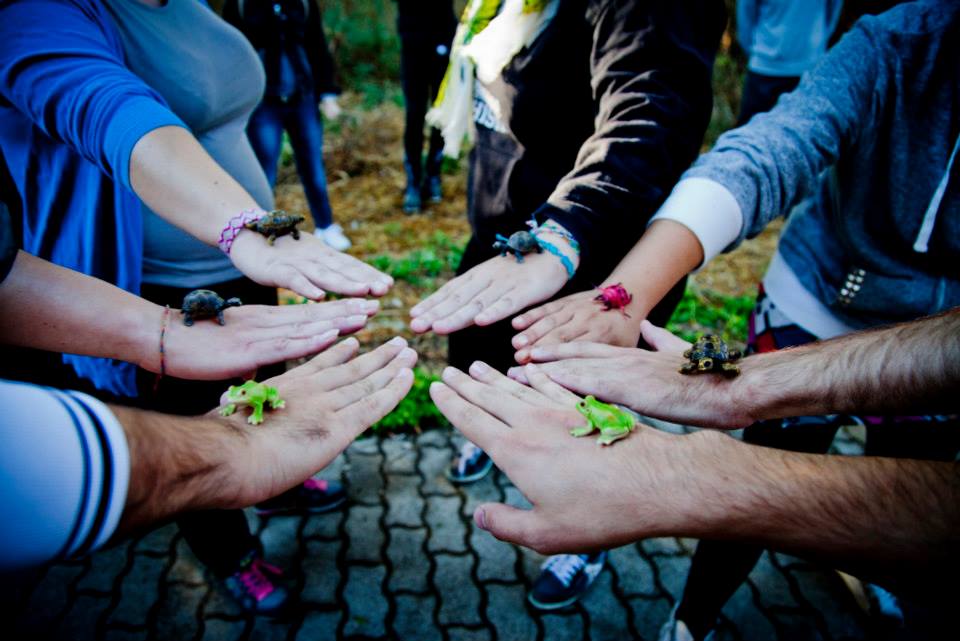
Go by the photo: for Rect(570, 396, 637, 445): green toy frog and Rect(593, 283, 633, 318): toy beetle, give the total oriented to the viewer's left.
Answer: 2

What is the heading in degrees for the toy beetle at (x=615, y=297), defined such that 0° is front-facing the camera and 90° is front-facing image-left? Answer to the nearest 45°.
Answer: approximately 90°

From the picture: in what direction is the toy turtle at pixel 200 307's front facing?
to the viewer's right

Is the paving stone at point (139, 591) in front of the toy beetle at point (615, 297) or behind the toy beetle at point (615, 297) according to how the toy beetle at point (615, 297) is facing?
in front

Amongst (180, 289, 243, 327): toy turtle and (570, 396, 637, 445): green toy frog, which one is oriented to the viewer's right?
the toy turtle

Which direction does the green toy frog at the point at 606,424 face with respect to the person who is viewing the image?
facing to the left of the viewer

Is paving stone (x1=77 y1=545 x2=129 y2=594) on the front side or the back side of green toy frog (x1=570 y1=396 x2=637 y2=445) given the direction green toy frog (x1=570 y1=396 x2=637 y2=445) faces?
on the front side

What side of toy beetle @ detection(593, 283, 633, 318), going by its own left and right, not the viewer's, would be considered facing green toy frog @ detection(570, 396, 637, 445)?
left
